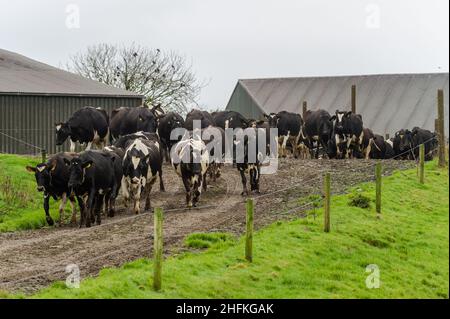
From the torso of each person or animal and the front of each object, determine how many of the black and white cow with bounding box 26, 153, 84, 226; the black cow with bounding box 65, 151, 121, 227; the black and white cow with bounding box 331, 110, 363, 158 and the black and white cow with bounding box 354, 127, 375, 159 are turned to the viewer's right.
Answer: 0

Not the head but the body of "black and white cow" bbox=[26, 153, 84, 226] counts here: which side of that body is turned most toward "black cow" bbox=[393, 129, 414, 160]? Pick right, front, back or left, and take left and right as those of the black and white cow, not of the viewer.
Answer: back

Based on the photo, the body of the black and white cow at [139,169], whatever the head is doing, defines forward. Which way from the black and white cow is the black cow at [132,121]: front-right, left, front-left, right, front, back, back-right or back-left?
back-right

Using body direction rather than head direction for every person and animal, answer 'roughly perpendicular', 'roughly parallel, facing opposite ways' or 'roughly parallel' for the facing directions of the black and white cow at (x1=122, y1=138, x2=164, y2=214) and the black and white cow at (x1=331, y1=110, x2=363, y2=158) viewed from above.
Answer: roughly parallel

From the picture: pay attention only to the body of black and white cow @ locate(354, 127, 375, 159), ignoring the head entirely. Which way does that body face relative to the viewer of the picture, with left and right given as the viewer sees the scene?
facing the viewer and to the left of the viewer
